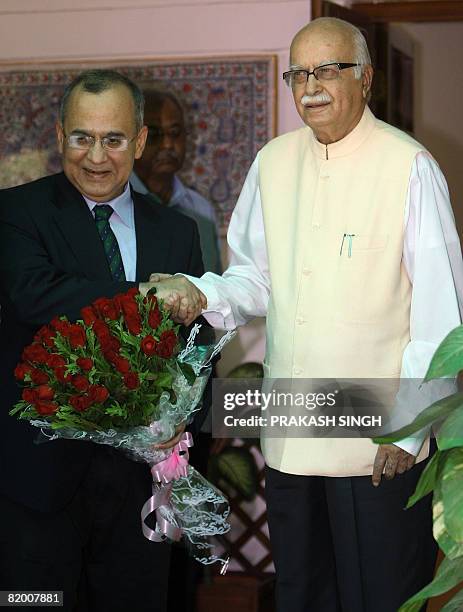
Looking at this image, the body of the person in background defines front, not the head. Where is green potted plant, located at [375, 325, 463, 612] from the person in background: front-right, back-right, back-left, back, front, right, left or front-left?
front

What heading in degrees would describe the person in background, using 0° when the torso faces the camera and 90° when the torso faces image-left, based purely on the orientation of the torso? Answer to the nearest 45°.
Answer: approximately 0°

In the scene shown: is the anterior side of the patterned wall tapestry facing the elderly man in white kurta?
yes

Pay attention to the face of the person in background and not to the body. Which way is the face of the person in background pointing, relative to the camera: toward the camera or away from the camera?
toward the camera

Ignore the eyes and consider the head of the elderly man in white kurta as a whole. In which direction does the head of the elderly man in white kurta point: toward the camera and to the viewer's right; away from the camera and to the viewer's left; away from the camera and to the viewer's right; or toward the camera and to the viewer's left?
toward the camera and to the viewer's left

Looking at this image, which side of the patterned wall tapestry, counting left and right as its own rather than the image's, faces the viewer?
front

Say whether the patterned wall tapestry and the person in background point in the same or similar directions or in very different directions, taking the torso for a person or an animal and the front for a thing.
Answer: same or similar directions

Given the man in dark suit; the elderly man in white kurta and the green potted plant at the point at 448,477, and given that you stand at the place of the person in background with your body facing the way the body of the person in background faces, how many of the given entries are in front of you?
3

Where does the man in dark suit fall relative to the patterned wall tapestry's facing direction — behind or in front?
in front

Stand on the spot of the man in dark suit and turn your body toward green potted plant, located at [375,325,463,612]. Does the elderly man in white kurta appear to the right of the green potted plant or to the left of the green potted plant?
left

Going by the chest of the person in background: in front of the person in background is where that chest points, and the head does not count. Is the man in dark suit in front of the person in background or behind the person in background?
in front

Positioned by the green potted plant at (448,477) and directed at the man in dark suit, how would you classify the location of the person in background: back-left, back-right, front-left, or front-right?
front-right

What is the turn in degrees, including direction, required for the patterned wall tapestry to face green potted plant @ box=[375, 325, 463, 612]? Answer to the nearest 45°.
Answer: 0° — it already faces it

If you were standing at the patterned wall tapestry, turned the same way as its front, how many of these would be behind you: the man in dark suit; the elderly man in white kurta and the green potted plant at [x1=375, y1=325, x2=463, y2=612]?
0
